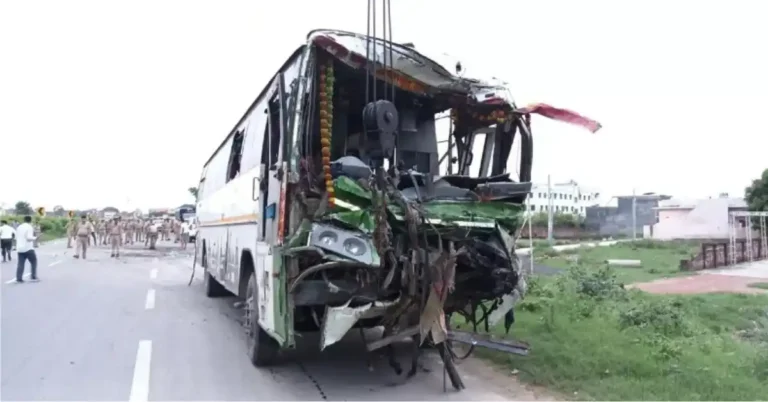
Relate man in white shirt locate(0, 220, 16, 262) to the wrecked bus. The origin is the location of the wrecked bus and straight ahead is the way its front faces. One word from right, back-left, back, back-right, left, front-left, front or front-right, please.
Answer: back

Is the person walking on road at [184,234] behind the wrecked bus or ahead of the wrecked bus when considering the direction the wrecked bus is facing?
behind

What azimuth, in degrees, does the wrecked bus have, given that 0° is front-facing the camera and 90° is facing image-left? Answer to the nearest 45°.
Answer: approximately 315°

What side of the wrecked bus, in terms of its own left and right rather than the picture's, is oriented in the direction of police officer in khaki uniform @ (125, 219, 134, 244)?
back

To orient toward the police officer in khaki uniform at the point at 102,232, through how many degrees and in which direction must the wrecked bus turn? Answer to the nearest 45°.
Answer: approximately 180°

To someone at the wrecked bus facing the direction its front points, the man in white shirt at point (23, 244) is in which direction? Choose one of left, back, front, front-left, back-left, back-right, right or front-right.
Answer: back
